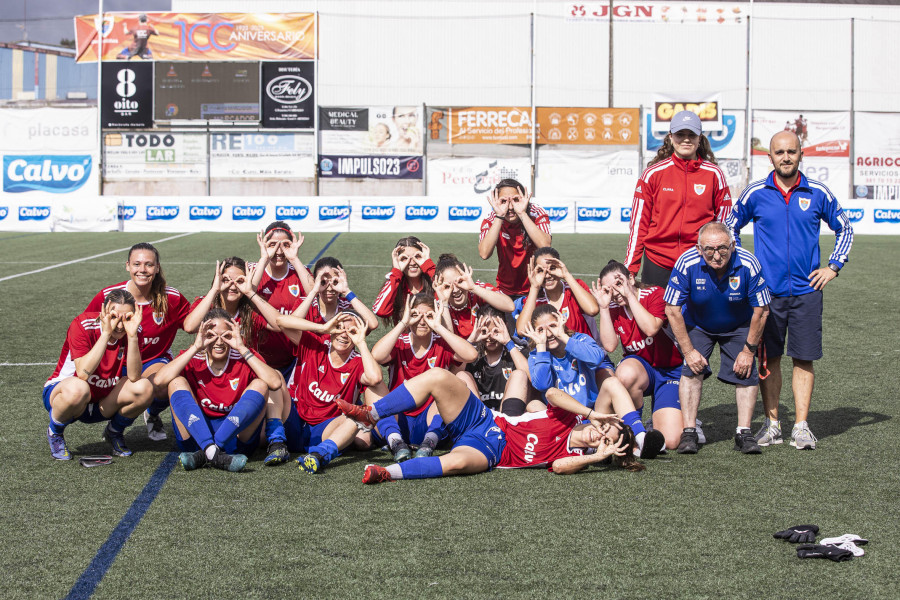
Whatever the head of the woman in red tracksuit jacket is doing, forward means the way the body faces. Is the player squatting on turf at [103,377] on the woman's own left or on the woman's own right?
on the woman's own right

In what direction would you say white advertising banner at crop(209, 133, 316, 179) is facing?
toward the camera

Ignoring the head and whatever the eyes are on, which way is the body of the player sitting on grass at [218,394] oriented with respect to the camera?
toward the camera

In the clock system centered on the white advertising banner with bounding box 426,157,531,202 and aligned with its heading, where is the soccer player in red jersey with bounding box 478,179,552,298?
The soccer player in red jersey is roughly at 12 o'clock from the white advertising banner.

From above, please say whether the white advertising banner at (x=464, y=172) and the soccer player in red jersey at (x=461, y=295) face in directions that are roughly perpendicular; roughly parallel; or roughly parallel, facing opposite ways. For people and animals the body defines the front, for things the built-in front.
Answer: roughly parallel

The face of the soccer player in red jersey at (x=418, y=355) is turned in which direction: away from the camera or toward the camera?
toward the camera

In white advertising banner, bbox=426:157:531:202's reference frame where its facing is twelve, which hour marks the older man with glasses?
The older man with glasses is roughly at 12 o'clock from the white advertising banner.

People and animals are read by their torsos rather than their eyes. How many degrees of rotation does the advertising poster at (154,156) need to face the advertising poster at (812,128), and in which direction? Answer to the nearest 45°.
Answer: approximately 90° to its left

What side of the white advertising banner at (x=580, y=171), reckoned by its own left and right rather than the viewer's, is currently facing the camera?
front

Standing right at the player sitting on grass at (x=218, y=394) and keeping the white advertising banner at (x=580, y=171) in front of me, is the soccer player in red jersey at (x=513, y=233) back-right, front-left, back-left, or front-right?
front-right

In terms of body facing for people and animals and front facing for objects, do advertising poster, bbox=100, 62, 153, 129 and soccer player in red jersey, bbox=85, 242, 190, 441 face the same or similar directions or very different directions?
same or similar directions

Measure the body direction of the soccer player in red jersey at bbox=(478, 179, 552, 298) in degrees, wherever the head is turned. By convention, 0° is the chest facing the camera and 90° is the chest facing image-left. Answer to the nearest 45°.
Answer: approximately 0°

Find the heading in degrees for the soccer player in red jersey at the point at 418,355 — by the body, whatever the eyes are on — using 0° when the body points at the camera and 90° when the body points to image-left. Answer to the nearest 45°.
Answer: approximately 0°

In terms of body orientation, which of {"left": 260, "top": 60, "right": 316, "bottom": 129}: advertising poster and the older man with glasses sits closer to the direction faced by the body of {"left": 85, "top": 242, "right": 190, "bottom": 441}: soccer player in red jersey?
the older man with glasses

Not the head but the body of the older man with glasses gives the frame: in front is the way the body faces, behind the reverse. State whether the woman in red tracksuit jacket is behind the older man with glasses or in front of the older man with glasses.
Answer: behind

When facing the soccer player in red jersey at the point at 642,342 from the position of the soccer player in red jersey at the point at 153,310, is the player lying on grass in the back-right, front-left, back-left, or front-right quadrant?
front-right
